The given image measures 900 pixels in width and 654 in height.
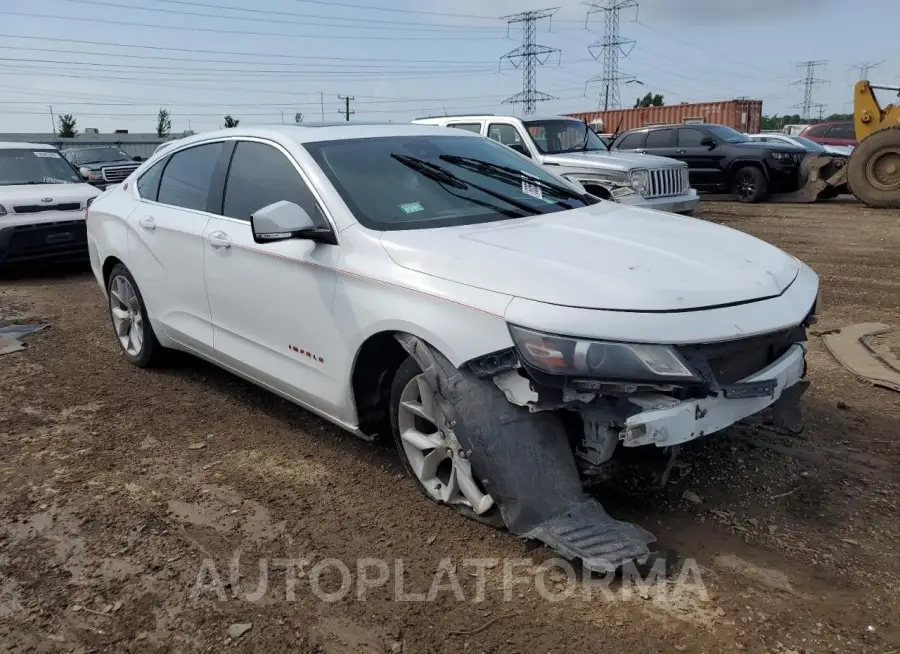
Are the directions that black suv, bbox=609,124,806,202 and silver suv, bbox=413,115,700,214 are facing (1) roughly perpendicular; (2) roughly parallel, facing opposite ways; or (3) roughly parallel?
roughly parallel

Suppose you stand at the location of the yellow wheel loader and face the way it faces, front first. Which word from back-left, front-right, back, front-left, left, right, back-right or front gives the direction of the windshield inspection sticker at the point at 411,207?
left

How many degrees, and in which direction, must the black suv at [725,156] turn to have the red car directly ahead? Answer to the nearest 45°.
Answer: approximately 90° to its left

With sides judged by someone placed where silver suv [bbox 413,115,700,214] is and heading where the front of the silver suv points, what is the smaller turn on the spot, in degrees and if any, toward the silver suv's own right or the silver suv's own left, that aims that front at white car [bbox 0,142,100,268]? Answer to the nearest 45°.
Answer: approximately 135° to the silver suv's own right

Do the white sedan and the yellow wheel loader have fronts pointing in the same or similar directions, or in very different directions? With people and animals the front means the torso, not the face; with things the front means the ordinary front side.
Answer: very different directions

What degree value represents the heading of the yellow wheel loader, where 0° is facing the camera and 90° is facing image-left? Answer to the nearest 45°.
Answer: approximately 90°

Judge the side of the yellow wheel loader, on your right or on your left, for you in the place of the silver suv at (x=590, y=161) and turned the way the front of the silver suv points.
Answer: on your left

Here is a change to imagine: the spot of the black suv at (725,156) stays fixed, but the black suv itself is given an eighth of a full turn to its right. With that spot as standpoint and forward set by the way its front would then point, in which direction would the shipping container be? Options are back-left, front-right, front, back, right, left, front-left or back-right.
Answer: back

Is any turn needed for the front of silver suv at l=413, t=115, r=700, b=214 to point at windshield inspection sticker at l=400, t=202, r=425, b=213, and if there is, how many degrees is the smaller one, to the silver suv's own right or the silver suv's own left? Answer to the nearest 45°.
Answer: approximately 45° to the silver suv's own right

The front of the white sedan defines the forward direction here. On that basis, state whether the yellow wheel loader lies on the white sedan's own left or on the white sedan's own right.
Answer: on the white sedan's own left

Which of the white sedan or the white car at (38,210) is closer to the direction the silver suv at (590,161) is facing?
the white sedan

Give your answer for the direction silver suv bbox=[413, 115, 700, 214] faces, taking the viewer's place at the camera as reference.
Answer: facing the viewer and to the right of the viewer

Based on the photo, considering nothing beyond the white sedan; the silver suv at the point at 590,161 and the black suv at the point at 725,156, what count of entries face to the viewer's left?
0

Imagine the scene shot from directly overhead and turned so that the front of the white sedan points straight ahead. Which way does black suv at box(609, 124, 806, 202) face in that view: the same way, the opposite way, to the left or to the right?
the same way
